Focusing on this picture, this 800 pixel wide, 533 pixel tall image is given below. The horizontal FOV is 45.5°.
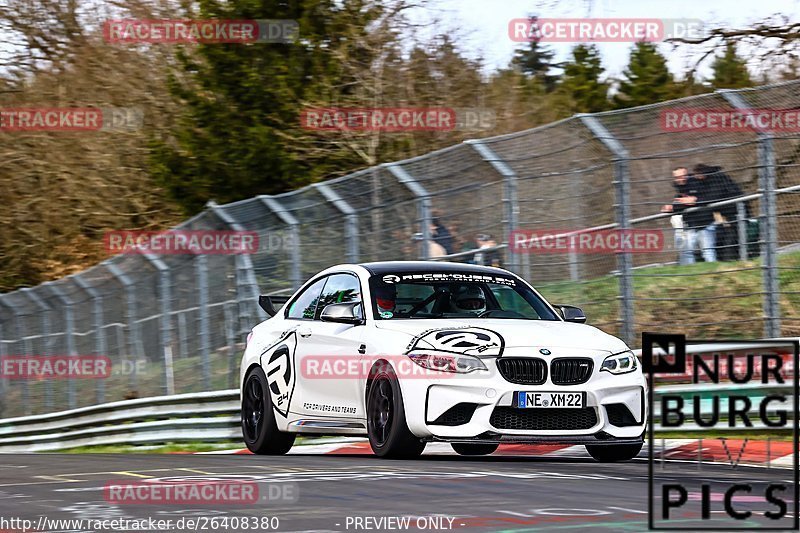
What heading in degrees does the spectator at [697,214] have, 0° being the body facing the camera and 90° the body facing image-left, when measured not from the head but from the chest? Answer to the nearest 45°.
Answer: approximately 45°

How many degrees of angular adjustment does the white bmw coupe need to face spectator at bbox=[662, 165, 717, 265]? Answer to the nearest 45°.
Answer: approximately 90° to its left

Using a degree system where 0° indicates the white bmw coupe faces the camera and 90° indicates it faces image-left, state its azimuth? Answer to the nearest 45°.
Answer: approximately 315°

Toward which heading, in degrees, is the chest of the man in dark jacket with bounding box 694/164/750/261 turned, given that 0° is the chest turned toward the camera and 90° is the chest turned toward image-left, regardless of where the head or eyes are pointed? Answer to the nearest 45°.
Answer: approximately 90°

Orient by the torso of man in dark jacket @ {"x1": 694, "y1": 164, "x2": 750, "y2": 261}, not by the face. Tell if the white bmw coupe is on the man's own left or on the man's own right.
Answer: on the man's own left

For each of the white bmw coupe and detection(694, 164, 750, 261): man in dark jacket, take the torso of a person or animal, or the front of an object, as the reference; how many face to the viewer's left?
1
